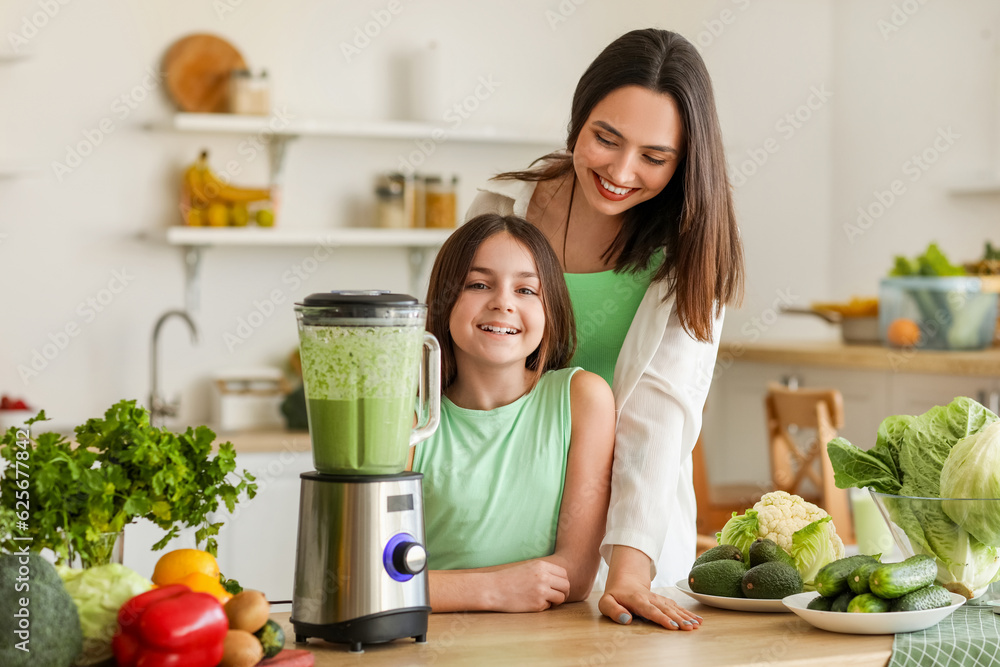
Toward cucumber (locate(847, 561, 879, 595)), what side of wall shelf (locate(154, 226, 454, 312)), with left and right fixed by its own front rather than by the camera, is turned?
front

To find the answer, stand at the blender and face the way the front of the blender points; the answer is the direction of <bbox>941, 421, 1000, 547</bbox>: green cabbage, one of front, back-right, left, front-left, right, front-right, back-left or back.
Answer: front-left

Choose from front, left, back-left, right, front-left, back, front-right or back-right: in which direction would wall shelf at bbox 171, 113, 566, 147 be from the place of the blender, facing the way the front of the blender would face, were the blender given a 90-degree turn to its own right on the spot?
back-right

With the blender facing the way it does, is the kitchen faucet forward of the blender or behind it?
behind

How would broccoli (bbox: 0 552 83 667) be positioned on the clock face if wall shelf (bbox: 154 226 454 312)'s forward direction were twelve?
The broccoli is roughly at 12 o'clock from the wall shelf.

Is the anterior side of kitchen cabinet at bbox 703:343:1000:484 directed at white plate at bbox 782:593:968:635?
yes
